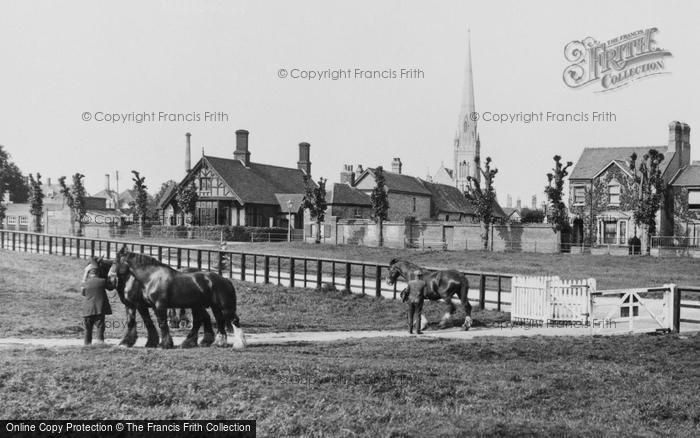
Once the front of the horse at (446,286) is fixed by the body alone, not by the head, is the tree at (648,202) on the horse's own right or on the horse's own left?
on the horse's own right

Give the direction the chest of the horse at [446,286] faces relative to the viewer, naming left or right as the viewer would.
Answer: facing to the left of the viewer

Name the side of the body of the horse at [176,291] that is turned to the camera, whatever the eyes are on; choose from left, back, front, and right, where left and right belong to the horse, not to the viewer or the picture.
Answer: left

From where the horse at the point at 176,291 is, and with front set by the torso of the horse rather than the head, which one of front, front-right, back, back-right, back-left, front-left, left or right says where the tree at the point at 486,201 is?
back-right

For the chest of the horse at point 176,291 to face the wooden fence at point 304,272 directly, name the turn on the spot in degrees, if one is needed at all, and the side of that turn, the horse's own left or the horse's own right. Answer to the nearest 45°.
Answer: approximately 90° to the horse's own right

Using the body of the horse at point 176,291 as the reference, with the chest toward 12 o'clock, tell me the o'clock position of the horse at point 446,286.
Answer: the horse at point 446,286 is roughly at 5 o'clock from the horse at point 176,291.

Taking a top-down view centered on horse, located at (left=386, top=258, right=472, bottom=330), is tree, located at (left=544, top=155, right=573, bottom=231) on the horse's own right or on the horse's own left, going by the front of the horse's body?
on the horse's own right

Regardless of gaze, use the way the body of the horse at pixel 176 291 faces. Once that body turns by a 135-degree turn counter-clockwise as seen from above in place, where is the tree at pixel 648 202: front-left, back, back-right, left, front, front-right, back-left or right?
left

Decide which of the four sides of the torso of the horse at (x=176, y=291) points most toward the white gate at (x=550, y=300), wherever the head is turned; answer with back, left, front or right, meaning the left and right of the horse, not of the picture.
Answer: back

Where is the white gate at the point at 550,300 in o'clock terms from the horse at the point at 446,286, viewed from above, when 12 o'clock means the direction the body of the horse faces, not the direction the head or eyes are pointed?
The white gate is roughly at 5 o'clock from the horse.

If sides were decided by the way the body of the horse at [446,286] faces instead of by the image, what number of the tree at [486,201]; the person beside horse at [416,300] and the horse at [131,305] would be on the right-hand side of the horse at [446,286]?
1

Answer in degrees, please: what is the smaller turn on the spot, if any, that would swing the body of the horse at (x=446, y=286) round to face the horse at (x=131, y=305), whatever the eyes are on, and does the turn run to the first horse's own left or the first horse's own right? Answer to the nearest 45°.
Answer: approximately 45° to the first horse's own left
